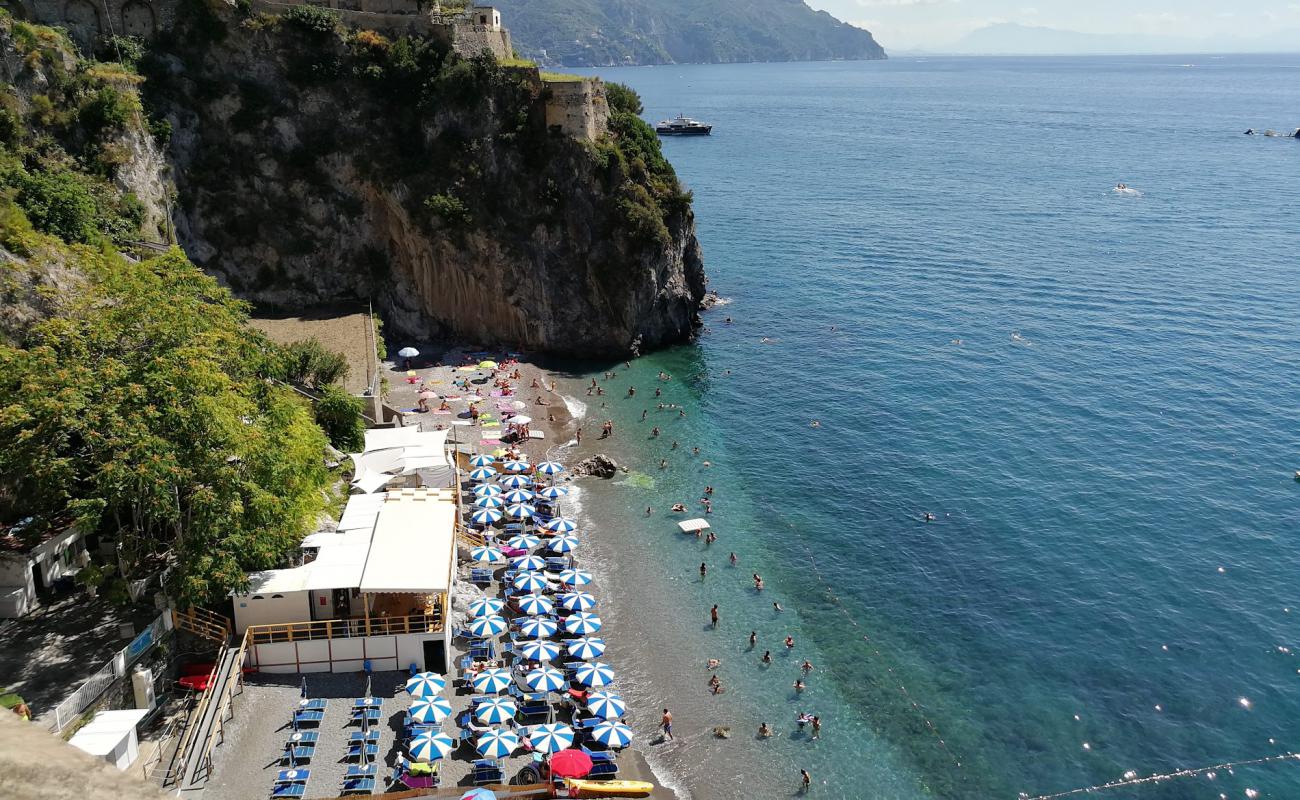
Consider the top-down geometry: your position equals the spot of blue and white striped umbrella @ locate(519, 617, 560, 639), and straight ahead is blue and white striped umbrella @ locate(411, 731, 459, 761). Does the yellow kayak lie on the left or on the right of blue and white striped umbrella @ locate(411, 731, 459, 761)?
left

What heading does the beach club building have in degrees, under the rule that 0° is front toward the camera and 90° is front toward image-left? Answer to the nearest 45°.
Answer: approximately 0°

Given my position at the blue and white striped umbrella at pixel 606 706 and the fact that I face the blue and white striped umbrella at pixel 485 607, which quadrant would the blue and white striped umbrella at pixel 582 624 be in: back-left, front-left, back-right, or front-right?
front-right

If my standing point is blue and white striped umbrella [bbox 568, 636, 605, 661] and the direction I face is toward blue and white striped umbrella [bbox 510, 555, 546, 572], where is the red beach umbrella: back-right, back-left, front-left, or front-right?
back-left

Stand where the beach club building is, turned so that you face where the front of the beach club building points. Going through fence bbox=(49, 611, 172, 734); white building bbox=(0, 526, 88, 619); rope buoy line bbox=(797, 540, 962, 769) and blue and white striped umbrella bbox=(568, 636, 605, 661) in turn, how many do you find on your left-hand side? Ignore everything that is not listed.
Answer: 2
